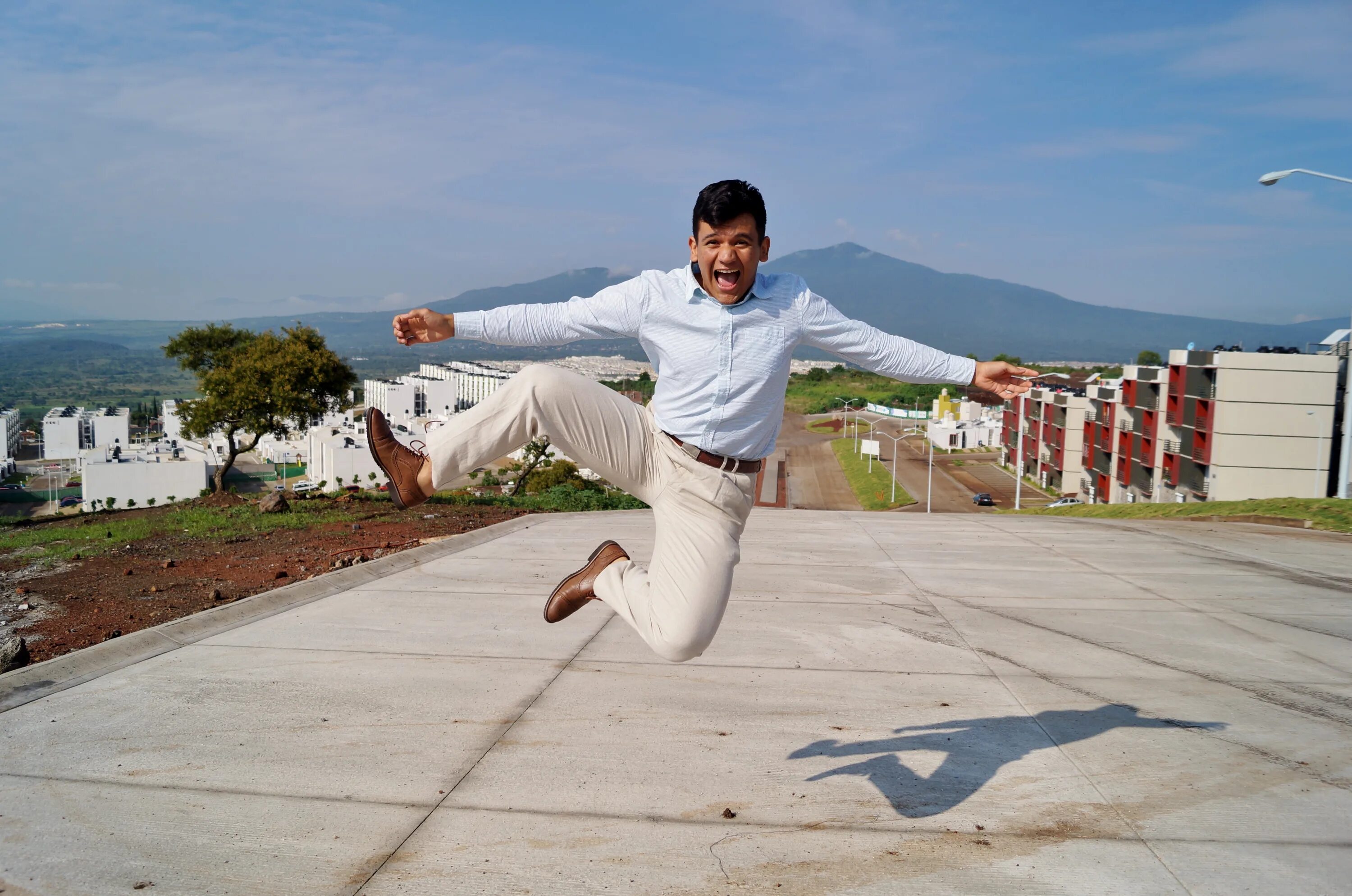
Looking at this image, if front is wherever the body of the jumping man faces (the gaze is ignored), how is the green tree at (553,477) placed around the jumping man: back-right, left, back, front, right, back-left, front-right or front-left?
back

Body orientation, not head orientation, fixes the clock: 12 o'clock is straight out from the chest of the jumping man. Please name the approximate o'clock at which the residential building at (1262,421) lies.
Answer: The residential building is roughly at 7 o'clock from the jumping man.

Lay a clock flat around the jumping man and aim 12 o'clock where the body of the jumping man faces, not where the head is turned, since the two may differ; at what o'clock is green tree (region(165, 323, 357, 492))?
The green tree is roughly at 5 o'clock from the jumping man.

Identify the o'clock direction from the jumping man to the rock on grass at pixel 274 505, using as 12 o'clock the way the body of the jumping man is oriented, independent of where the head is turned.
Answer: The rock on grass is roughly at 5 o'clock from the jumping man.

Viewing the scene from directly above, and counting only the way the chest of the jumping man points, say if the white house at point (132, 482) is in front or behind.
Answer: behind

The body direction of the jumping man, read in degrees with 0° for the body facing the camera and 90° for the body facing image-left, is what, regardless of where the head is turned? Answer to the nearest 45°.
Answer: approximately 0°
